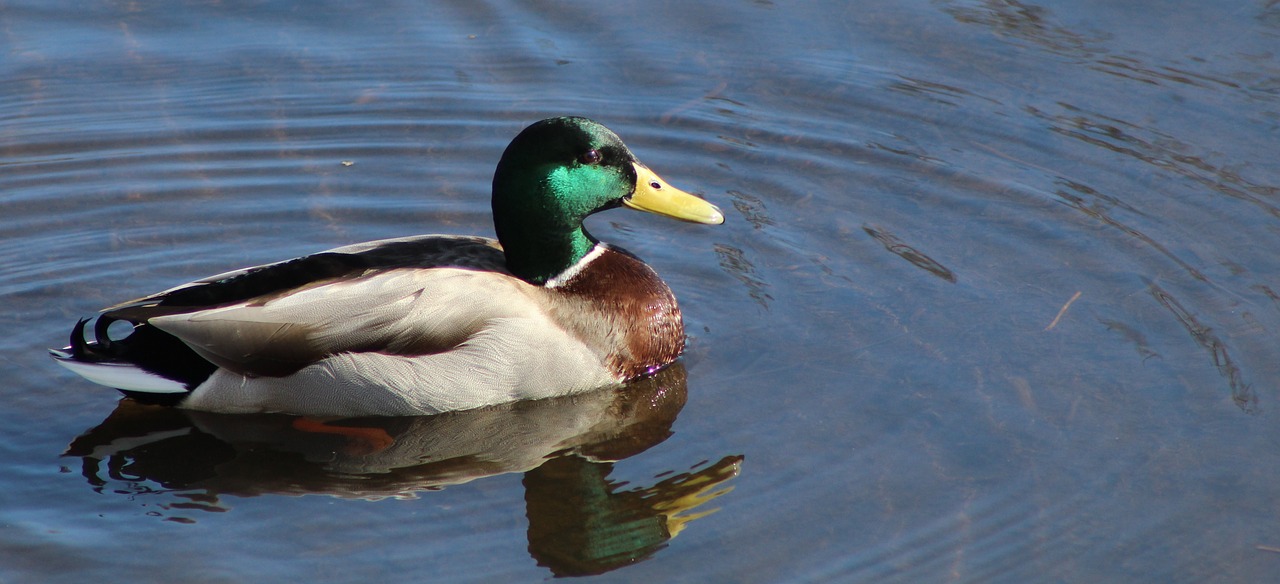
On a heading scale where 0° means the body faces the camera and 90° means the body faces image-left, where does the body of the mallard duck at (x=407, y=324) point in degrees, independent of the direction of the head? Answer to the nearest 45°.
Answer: approximately 270°
